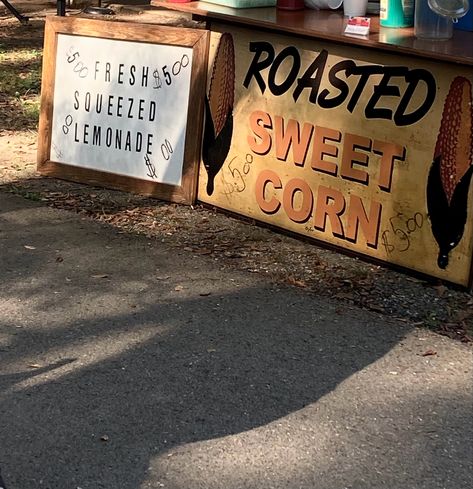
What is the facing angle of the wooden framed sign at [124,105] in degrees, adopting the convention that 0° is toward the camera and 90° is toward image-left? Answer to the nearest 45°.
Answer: approximately 45°

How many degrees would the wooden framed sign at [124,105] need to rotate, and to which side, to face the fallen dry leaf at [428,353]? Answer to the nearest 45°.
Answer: approximately 90° to its left

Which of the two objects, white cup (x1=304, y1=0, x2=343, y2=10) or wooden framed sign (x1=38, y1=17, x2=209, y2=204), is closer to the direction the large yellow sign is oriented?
the wooden framed sign

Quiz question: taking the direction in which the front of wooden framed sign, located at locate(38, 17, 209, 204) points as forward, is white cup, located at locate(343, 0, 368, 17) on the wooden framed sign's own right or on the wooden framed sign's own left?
on the wooden framed sign's own left

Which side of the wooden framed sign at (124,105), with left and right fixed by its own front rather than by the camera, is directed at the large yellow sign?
left

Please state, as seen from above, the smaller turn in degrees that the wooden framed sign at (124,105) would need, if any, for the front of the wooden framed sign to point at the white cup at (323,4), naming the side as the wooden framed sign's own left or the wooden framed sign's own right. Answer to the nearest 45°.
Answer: approximately 135° to the wooden framed sign's own left

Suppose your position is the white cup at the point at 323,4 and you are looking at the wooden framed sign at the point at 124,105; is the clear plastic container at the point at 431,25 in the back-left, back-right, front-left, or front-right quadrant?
back-left

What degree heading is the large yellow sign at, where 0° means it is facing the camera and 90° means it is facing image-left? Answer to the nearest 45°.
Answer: approximately 45°
